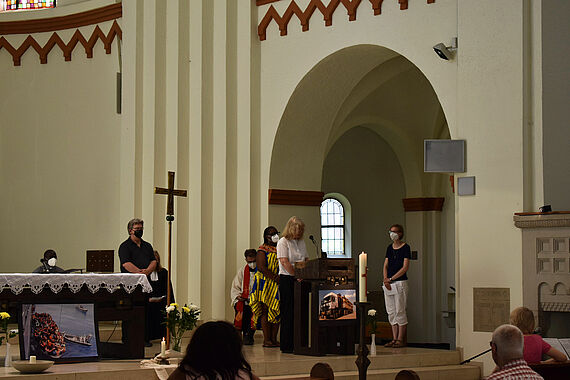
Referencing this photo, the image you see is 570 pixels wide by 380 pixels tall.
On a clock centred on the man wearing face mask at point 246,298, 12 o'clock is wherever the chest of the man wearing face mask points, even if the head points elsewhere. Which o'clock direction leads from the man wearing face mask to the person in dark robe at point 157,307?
The person in dark robe is roughly at 4 o'clock from the man wearing face mask.

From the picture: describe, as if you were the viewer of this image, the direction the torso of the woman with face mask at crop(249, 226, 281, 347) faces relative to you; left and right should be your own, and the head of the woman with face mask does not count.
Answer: facing the viewer and to the right of the viewer

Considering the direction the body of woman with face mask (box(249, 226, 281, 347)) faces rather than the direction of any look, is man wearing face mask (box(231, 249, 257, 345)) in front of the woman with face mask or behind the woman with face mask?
behind

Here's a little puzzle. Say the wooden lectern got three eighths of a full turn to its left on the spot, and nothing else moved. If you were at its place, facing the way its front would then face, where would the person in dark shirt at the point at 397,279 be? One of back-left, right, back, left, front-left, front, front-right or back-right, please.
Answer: front-right

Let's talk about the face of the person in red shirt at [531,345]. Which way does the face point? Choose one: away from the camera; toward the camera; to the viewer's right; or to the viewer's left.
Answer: away from the camera

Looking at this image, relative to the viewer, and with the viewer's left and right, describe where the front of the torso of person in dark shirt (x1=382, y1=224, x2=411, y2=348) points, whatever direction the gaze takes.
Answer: facing the viewer and to the left of the viewer

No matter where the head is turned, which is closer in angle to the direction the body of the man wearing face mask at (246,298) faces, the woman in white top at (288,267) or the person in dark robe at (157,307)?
the woman in white top

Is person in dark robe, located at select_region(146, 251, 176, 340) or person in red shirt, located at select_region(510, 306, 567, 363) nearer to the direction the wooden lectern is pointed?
the person in red shirt
